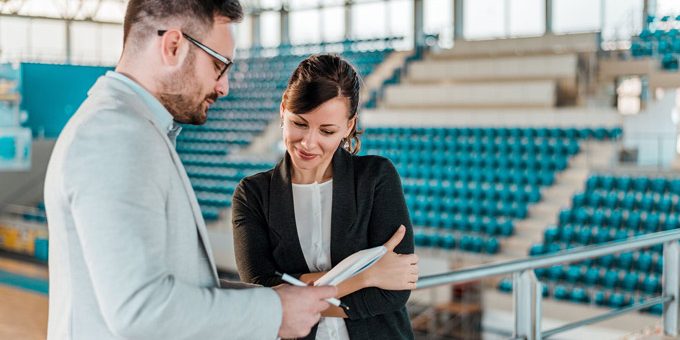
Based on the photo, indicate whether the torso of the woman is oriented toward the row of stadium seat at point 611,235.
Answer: no

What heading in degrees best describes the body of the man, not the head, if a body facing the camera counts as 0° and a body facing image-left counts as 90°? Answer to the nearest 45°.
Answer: approximately 270°

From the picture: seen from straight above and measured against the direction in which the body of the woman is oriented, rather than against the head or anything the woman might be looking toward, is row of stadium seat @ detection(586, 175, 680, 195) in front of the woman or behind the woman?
behind

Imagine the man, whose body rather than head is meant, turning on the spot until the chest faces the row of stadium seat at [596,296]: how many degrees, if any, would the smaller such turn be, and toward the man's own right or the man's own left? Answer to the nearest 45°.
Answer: approximately 45° to the man's own left

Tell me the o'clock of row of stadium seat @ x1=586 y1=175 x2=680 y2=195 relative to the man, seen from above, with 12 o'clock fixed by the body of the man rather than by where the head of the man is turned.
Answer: The row of stadium seat is roughly at 10 o'clock from the man.

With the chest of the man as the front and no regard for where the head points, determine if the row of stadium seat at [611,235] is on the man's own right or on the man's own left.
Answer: on the man's own left

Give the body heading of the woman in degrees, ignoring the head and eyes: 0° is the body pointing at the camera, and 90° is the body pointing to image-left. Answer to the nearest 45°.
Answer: approximately 0°

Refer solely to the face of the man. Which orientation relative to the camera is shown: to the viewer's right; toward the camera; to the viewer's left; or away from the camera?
to the viewer's right

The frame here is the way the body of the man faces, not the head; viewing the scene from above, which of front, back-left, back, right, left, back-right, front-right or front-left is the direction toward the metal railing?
front-left

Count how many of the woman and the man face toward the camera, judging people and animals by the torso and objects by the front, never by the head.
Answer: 1

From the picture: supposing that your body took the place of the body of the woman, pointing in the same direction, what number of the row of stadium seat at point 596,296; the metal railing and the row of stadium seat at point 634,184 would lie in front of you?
0

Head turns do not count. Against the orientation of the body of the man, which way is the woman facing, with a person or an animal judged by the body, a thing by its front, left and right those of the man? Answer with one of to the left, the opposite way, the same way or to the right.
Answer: to the right

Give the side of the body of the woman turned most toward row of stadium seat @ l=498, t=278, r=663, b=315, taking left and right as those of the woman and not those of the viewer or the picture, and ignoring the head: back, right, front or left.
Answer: back
